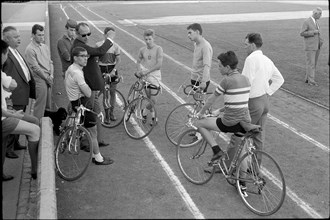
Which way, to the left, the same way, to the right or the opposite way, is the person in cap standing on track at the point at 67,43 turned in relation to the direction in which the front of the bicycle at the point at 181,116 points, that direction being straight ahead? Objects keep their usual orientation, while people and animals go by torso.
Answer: to the left

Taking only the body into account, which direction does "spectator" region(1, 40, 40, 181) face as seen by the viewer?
to the viewer's right

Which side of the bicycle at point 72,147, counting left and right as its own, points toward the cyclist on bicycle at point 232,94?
left

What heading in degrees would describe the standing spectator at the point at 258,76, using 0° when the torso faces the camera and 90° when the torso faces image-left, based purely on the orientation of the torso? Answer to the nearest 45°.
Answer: approximately 135°

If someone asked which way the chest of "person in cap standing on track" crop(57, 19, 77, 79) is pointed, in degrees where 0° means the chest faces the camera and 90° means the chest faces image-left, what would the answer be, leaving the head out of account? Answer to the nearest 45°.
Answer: approximately 315°

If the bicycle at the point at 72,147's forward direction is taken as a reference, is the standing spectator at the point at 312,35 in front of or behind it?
behind

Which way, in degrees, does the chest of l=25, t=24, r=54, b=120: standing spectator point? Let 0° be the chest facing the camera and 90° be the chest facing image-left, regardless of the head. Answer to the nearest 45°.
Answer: approximately 315°

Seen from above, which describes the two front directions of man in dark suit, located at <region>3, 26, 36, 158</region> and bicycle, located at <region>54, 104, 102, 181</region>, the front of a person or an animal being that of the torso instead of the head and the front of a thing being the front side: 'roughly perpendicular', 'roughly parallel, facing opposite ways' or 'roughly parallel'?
roughly perpendicular

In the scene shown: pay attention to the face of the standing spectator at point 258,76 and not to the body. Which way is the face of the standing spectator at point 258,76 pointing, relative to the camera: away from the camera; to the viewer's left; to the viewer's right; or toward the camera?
to the viewer's left
